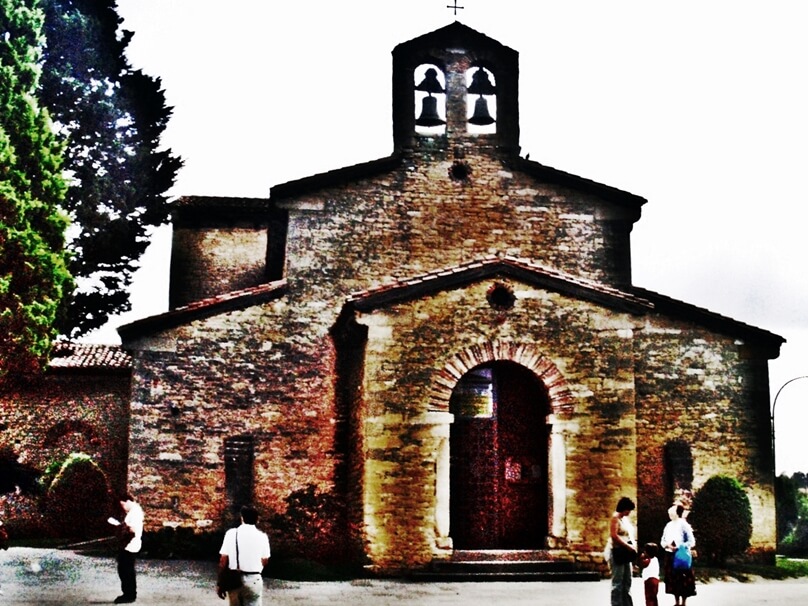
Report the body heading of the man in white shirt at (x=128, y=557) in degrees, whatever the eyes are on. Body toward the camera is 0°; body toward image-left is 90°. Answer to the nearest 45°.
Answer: approximately 90°

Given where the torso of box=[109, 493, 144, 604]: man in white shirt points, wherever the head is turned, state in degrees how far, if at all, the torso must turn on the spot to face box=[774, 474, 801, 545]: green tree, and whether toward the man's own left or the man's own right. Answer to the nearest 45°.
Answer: approximately 135° to the man's own right

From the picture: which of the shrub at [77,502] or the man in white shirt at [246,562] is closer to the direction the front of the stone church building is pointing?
the man in white shirt

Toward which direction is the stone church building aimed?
toward the camera

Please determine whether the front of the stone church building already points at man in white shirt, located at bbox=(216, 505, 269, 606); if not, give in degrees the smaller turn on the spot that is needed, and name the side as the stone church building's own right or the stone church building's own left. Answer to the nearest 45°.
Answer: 0° — it already faces them

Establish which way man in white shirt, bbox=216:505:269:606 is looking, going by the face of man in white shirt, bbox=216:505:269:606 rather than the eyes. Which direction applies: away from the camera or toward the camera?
away from the camera

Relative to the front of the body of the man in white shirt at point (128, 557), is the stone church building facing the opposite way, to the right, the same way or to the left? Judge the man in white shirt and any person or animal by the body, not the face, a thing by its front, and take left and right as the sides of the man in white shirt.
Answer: to the left

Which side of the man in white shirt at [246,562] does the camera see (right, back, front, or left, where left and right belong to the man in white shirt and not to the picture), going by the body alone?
back

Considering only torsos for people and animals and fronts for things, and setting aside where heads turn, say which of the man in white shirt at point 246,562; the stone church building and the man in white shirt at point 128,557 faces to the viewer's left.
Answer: the man in white shirt at point 128,557

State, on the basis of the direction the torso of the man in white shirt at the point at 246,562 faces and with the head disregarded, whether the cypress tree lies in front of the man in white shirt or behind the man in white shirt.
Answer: in front

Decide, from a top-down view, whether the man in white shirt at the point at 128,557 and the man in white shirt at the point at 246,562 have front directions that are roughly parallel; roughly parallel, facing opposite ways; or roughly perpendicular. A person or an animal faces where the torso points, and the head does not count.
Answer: roughly perpendicular

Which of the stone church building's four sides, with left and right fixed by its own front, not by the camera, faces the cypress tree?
right

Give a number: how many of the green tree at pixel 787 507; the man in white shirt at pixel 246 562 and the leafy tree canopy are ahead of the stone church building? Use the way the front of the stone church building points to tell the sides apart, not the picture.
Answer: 1

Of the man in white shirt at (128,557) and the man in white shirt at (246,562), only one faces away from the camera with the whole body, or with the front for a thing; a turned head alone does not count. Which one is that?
the man in white shirt at (246,562)

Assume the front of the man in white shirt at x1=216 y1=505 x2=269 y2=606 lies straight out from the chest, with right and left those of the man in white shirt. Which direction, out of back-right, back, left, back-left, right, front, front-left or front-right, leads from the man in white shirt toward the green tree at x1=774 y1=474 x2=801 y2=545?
front-right

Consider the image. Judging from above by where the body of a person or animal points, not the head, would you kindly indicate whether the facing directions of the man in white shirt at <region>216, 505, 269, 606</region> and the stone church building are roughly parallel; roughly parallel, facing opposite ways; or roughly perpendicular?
roughly parallel, facing opposite ways
